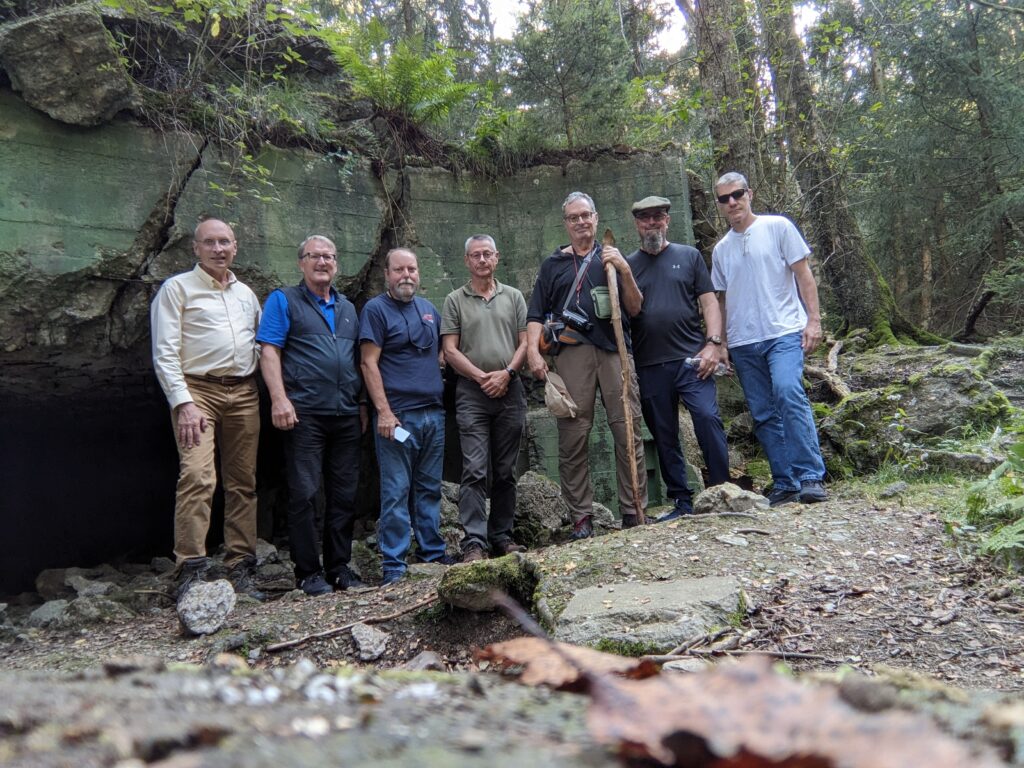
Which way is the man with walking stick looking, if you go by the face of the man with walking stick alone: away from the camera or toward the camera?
toward the camera

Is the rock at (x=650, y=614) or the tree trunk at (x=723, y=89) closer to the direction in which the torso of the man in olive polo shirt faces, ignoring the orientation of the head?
the rock

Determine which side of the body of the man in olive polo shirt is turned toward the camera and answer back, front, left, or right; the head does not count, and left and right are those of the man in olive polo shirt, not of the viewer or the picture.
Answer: front

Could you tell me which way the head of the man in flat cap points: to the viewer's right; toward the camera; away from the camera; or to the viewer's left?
toward the camera

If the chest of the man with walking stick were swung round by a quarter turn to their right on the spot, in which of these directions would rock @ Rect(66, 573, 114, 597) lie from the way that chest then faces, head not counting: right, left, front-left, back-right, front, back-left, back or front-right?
front

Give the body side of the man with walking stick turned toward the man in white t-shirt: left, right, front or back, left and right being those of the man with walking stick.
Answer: left

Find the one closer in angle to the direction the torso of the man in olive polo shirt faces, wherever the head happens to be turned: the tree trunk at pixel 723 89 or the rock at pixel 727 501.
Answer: the rock

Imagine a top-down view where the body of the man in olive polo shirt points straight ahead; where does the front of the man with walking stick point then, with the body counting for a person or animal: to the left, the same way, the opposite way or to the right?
the same way

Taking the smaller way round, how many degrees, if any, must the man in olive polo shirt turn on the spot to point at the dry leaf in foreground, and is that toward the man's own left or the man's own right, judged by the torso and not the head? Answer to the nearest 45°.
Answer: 0° — they already face it

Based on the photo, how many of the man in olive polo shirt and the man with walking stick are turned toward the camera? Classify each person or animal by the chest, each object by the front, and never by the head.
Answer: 2

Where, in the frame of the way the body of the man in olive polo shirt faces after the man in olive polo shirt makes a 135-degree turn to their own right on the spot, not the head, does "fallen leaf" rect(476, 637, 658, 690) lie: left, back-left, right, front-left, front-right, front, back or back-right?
back-left

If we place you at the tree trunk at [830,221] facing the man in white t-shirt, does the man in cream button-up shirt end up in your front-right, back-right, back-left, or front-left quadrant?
front-right

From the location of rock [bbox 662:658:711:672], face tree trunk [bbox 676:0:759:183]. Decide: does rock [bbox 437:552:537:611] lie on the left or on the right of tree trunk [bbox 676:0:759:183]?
left

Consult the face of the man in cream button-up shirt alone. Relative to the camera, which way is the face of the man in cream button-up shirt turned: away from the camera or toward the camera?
toward the camera
